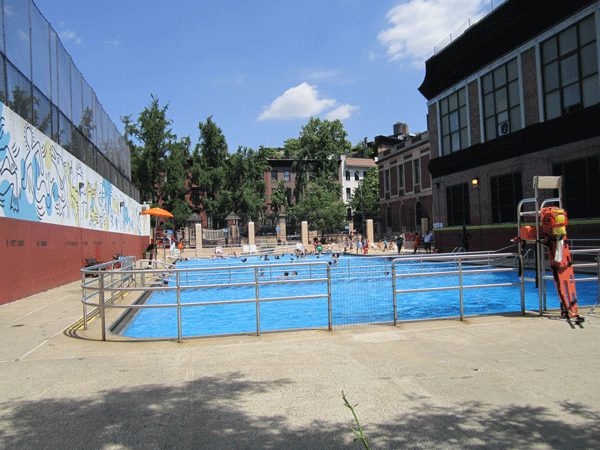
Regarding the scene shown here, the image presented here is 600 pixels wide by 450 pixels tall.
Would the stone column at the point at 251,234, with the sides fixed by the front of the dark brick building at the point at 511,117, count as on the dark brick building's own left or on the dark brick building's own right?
on the dark brick building's own right

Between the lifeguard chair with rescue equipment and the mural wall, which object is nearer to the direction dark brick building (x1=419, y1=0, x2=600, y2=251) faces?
the mural wall

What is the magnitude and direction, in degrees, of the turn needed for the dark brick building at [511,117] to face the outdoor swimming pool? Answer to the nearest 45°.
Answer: approximately 45° to its left

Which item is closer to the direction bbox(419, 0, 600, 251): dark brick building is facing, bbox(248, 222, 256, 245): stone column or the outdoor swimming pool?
the outdoor swimming pool

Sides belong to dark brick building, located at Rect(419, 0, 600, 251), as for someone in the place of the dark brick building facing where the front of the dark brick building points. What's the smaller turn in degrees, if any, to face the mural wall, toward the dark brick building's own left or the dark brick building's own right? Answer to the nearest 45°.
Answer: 0° — it already faces it

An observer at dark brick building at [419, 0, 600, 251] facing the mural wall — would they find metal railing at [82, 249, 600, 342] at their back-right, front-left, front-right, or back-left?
front-left

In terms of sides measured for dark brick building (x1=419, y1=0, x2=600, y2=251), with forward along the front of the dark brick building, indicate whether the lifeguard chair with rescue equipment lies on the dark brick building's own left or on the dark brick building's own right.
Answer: on the dark brick building's own left

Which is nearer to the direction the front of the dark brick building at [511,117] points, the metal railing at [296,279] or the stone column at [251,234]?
the metal railing

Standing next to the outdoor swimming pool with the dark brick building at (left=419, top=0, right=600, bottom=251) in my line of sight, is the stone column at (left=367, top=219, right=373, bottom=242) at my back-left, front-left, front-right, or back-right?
front-left

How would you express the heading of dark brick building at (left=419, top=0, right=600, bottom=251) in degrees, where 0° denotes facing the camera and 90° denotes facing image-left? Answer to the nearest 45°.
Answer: approximately 45°

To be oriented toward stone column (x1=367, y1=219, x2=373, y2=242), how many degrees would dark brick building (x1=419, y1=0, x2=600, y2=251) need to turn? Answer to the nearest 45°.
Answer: approximately 90° to its right

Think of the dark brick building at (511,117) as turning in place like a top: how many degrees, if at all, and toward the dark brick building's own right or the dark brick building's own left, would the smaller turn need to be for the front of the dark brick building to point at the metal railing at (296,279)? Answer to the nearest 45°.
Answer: approximately 45° to the dark brick building's own left

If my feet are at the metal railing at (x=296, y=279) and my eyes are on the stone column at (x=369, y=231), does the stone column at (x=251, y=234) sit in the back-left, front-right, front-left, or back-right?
front-left
